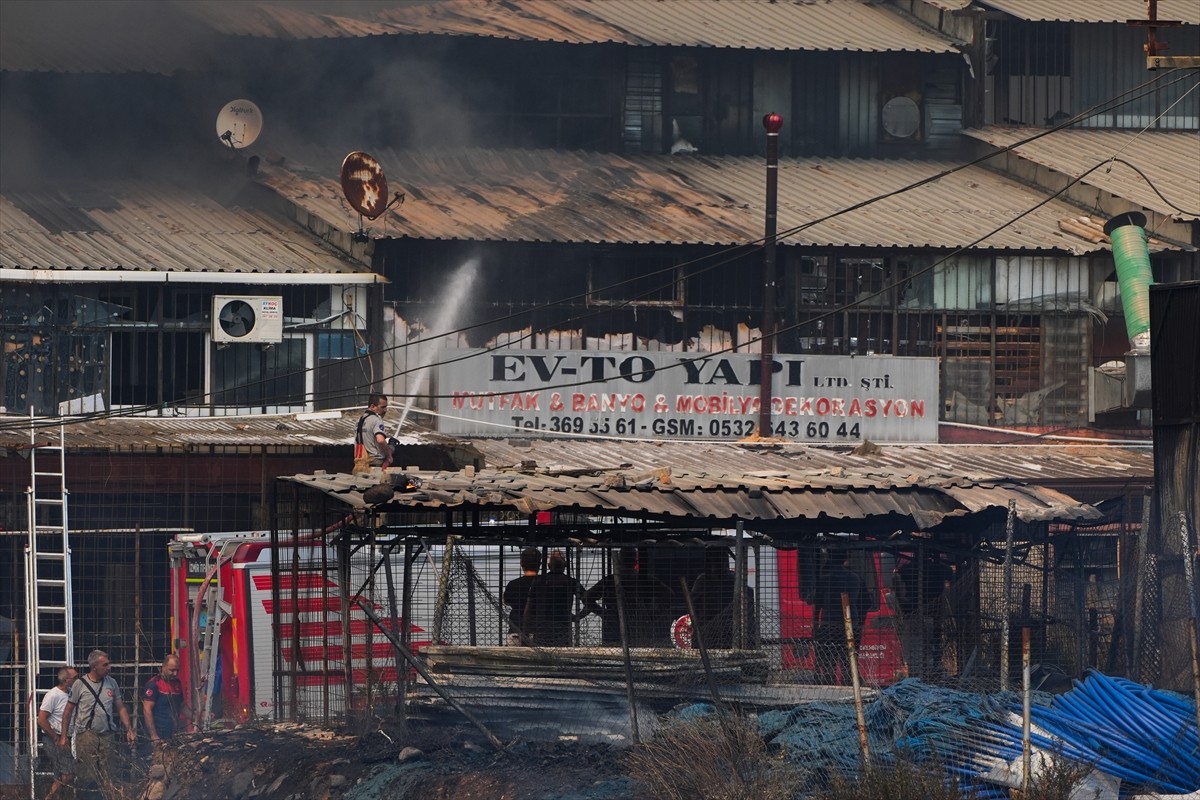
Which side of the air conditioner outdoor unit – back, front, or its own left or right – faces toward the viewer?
front

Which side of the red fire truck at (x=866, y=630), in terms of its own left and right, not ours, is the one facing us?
right

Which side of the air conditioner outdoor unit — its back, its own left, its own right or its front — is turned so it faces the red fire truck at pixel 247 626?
front

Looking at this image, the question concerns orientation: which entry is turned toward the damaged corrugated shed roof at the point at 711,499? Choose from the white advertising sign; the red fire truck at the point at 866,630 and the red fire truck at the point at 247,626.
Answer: the white advertising sign

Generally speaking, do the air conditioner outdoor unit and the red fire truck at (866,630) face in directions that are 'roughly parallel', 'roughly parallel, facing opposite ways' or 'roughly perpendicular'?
roughly perpendicular

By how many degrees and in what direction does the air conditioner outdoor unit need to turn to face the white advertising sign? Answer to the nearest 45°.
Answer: approximately 90° to its left

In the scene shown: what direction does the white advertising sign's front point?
toward the camera

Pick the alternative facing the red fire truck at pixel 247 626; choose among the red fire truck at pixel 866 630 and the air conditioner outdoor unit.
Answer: the air conditioner outdoor unit

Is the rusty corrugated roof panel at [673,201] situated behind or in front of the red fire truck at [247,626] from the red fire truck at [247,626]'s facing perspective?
in front
